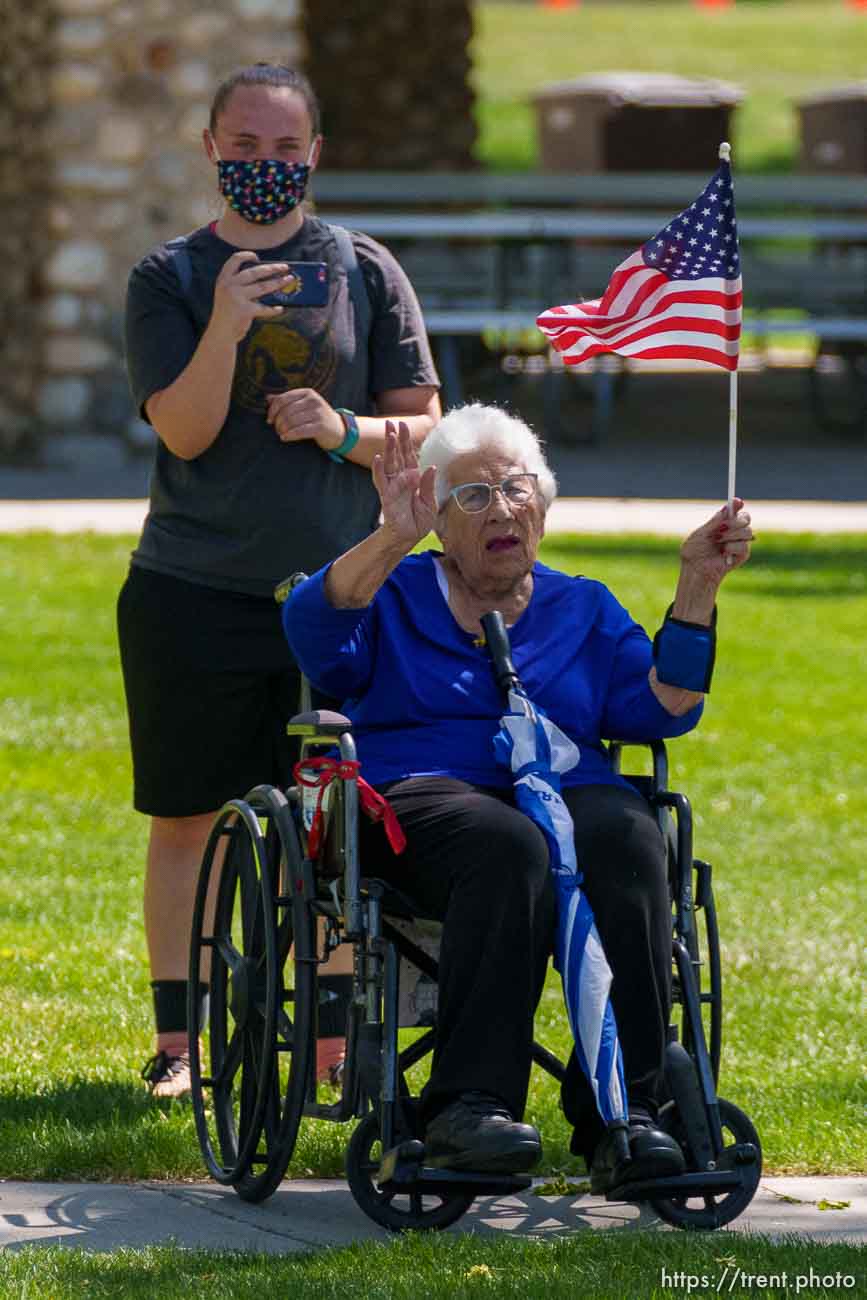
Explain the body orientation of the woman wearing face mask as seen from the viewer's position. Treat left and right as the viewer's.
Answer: facing the viewer

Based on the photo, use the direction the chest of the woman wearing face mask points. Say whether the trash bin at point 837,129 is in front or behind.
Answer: behind

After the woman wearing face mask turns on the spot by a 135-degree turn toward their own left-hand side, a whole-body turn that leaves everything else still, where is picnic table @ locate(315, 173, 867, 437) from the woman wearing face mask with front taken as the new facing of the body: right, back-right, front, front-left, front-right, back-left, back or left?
front-left

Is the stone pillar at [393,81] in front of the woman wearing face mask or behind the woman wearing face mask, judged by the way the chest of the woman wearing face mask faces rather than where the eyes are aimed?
behind

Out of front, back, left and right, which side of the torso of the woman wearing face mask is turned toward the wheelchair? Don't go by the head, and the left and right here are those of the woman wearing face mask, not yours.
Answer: front

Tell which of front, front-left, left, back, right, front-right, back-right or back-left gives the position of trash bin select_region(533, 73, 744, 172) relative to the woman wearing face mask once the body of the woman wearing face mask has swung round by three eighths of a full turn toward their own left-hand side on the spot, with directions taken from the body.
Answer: front-left

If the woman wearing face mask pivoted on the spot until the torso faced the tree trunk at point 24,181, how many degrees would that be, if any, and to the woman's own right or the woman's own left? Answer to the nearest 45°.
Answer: approximately 180°

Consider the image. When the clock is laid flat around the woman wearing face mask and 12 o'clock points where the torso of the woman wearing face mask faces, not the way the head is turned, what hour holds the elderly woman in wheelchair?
The elderly woman in wheelchair is roughly at 11 o'clock from the woman wearing face mask.
